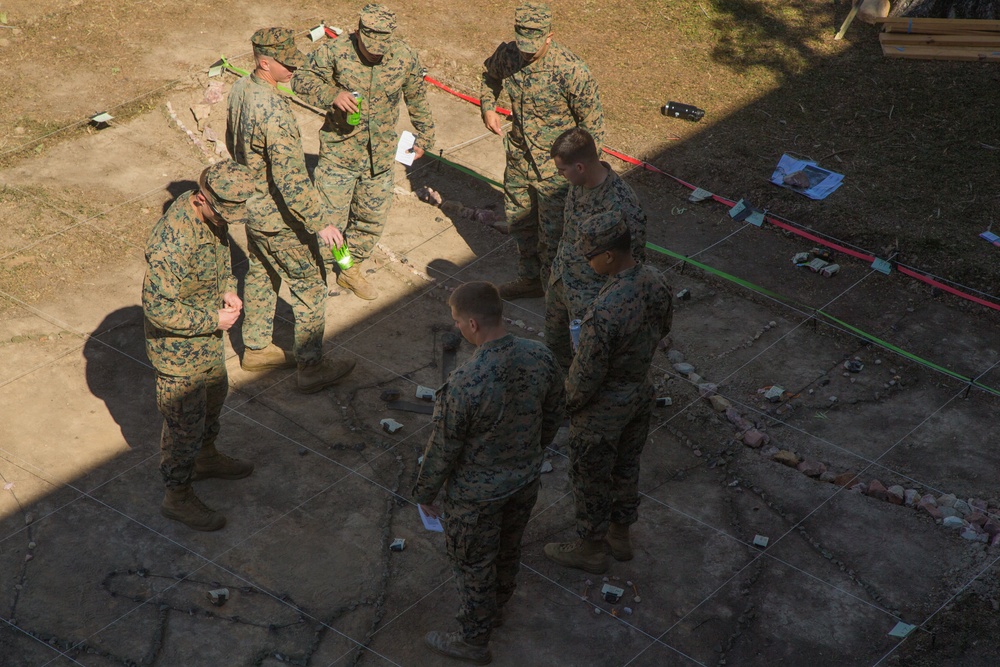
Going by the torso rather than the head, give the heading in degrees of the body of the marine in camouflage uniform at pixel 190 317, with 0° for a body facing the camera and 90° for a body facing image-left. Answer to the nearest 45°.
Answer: approximately 270°

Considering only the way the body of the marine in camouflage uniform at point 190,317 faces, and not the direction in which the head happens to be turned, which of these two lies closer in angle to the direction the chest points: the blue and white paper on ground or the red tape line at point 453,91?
the blue and white paper on ground

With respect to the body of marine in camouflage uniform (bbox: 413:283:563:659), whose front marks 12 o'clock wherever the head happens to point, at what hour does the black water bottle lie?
The black water bottle is roughly at 2 o'clock from the marine in camouflage uniform.

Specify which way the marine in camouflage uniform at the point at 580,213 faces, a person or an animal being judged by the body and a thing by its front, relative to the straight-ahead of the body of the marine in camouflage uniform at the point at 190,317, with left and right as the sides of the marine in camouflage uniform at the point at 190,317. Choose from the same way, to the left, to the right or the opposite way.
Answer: the opposite way

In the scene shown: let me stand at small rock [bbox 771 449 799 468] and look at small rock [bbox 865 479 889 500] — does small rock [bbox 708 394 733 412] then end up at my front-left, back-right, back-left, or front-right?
back-left

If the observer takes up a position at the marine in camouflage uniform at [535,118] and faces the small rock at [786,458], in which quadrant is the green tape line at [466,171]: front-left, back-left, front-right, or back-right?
back-left

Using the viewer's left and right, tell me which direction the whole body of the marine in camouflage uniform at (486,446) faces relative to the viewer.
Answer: facing away from the viewer and to the left of the viewer

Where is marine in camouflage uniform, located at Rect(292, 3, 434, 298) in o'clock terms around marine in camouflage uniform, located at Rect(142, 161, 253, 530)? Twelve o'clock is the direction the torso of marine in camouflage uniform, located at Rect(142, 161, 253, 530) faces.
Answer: marine in camouflage uniform, located at Rect(292, 3, 434, 298) is roughly at 10 o'clock from marine in camouflage uniform, located at Rect(142, 161, 253, 530).

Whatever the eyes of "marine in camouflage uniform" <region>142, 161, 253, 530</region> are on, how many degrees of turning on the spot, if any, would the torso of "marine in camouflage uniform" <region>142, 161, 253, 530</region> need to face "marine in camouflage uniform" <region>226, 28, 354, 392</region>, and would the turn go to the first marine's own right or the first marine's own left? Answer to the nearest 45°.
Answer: approximately 45° to the first marine's own left
